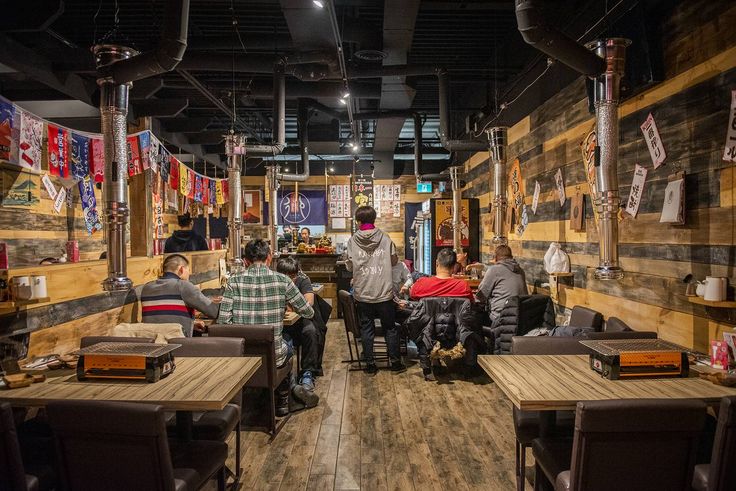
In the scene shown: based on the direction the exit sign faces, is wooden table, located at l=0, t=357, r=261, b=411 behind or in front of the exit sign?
in front

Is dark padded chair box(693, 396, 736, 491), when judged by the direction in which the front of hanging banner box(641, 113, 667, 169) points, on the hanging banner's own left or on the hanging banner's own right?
on the hanging banner's own left

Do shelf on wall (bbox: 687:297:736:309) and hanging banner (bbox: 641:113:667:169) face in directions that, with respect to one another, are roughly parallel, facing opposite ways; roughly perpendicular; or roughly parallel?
roughly parallel

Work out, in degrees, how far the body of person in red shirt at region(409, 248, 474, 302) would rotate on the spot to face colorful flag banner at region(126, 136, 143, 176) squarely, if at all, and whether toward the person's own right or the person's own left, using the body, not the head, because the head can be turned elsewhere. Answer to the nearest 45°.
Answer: approximately 90° to the person's own left

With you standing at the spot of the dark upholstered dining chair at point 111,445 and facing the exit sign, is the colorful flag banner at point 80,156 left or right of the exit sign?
left

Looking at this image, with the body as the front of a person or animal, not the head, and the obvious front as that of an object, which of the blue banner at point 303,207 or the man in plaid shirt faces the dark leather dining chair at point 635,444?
the blue banner

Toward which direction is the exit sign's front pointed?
toward the camera

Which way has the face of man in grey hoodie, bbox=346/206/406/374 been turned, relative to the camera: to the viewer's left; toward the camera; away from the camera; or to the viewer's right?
away from the camera

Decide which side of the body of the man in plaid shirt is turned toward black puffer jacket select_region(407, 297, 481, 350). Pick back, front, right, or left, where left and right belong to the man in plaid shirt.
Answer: right

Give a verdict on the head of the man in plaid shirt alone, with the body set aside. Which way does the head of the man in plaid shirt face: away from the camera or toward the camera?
away from the camera

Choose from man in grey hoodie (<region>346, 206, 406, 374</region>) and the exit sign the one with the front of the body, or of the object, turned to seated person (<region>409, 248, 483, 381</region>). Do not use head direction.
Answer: the exit sign

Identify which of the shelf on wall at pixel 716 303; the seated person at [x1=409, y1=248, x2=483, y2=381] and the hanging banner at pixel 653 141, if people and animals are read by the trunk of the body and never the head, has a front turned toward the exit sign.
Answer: the seated person

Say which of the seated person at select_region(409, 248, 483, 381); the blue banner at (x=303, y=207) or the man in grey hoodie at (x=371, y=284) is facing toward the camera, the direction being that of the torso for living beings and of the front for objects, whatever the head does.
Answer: the blue banner

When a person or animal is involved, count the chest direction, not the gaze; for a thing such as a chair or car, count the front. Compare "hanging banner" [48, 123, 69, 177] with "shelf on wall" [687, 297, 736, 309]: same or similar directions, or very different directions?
very different directions

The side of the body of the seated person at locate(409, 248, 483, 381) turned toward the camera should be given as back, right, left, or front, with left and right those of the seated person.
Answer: back

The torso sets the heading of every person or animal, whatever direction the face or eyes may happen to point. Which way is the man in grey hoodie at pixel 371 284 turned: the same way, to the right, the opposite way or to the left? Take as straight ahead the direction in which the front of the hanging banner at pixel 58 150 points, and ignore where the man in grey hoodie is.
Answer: to the left

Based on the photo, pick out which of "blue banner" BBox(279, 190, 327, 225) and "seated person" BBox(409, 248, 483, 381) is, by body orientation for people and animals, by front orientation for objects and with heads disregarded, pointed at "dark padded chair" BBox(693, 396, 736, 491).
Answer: the blue banner

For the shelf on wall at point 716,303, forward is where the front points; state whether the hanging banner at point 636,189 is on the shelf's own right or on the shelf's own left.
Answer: on the shelf's own right

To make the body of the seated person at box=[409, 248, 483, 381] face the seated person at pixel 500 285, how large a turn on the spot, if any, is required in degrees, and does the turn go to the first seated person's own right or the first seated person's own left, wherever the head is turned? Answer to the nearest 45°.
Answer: approximately 90° to the first seated person's own right
